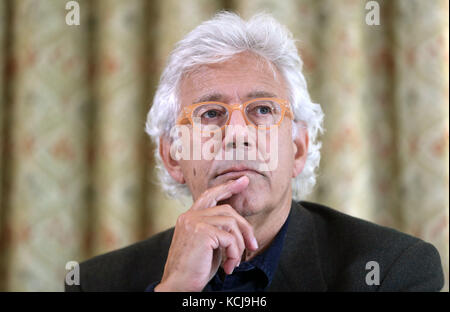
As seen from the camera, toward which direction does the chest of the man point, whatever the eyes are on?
toward the camera
